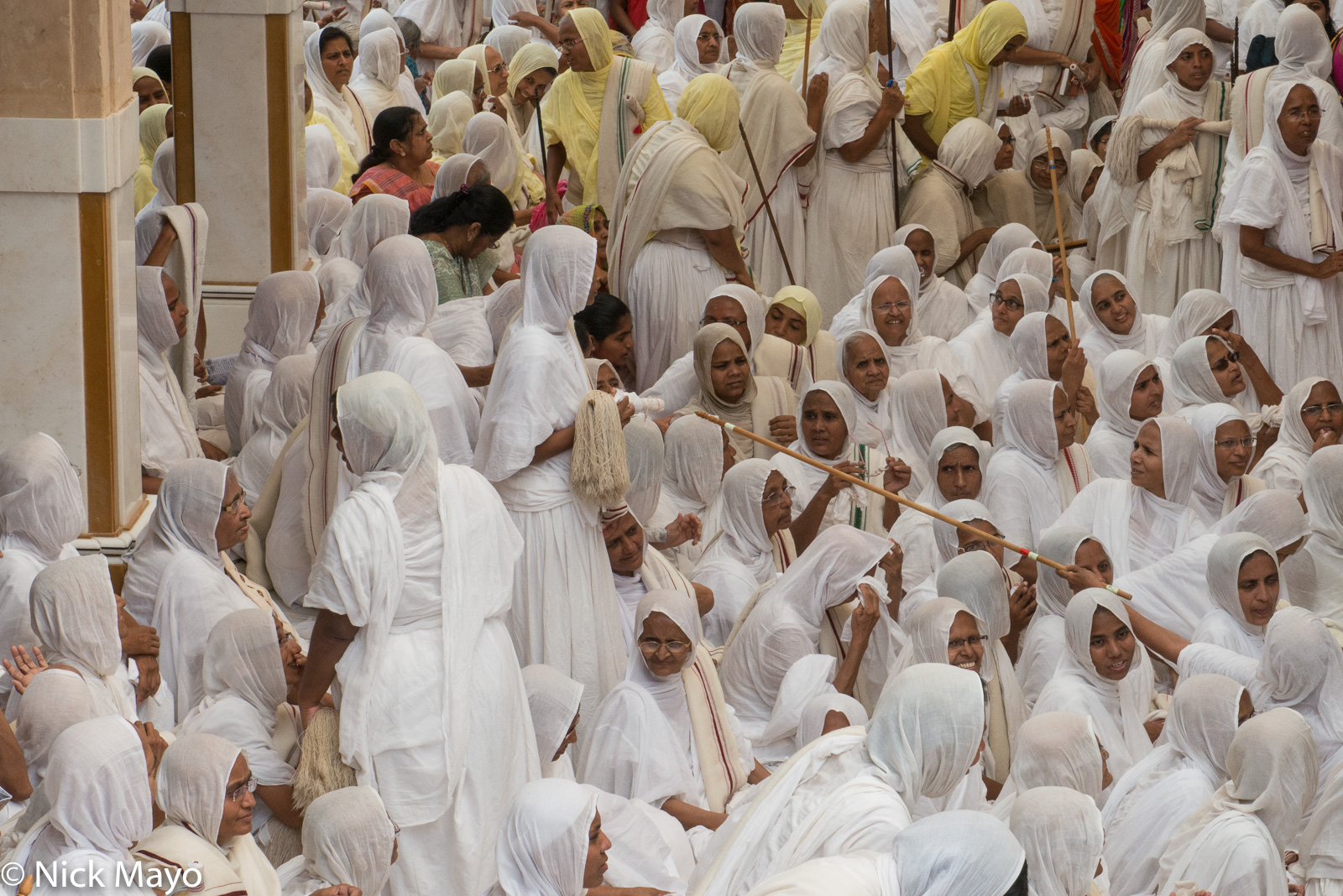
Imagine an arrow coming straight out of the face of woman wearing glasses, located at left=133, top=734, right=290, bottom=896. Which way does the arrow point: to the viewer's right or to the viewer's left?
to the viewer's right

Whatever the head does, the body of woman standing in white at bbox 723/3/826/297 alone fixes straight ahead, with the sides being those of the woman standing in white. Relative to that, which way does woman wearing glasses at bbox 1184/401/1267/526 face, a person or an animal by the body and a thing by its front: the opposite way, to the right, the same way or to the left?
to the right

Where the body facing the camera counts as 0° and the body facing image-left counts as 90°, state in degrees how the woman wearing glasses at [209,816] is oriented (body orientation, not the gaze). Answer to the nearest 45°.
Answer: approximately 270°

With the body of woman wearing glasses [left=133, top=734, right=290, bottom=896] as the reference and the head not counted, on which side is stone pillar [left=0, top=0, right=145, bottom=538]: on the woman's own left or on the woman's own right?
on the woman's own left
